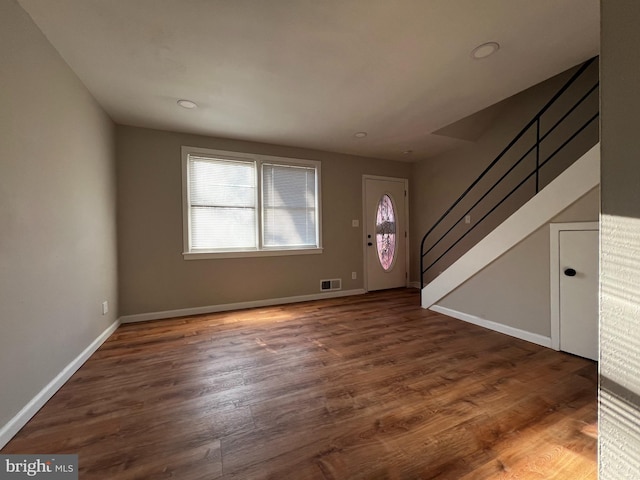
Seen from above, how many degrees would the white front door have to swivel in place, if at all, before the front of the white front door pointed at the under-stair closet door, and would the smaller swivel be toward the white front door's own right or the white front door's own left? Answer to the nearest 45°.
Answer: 0° — it already faces it

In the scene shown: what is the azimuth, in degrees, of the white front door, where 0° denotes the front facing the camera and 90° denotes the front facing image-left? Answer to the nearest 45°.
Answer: approximately 315°

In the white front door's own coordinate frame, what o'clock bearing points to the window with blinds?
The window with blinds is roughly at 3 o'clock from the white front door.

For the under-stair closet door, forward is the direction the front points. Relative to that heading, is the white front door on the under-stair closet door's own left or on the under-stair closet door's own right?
on the under-stair closet door's own right

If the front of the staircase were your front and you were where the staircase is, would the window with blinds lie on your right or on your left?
on your left

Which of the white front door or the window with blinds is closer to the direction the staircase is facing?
the white front door

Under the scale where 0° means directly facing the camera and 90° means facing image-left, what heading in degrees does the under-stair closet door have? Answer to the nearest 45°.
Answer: approximately 45°

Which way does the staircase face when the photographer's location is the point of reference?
facing away from the viewer and to the left of the viewer

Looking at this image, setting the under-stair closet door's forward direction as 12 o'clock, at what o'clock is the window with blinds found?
The window with blinds is roughly at 1 o'clock from the under-stair closet door.
